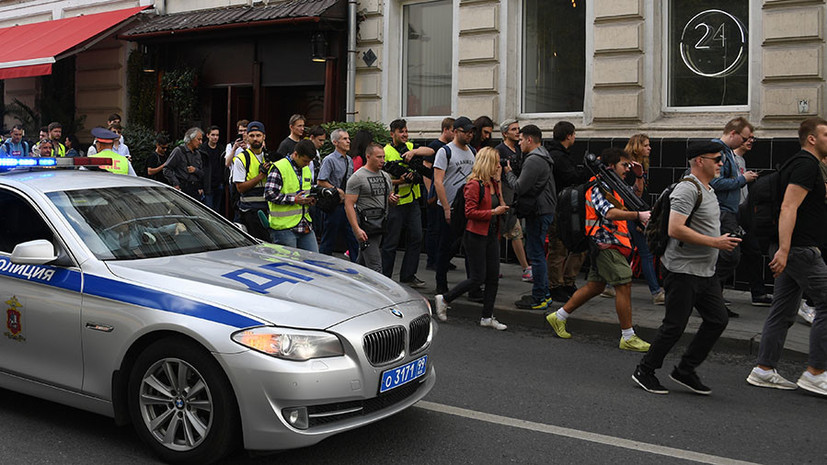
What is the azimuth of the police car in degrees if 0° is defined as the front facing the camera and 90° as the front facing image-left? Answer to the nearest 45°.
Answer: approximately 315°

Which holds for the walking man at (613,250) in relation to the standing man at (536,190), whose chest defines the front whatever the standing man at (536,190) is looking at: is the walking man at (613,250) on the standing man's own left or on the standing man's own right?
on the standing man's own left

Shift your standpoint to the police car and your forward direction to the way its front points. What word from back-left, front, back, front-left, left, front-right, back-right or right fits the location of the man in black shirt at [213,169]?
back-left

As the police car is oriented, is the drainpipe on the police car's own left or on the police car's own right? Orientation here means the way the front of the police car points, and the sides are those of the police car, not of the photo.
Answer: on the police car's own left

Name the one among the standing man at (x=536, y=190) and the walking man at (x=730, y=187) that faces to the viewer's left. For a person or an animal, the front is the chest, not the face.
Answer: the standing man at (x=536, y=190)
